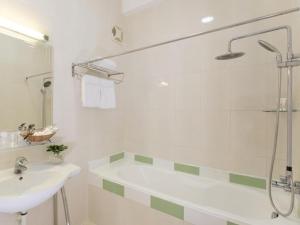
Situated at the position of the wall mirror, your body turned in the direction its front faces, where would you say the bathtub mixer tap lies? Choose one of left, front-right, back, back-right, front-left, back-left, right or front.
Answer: front

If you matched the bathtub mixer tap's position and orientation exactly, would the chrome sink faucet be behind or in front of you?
in front

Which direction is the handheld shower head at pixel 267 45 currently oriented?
to the viewer's left

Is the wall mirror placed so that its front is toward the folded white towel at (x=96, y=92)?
no

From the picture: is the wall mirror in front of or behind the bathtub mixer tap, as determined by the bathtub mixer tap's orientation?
in front

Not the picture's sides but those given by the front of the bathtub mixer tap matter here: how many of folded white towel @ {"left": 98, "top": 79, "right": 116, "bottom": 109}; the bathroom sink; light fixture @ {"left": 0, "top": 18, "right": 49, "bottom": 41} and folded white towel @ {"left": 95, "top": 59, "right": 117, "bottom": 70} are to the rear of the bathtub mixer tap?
0

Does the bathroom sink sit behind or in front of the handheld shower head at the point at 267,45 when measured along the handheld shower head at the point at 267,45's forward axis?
in front

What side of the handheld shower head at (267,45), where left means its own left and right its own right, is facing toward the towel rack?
front

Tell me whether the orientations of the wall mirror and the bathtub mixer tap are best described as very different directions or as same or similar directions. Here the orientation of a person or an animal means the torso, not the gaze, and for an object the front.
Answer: very different directions

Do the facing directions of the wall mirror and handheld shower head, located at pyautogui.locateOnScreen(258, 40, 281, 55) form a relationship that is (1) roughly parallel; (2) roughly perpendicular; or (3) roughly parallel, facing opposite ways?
roughly parallel, facing opposite ways
